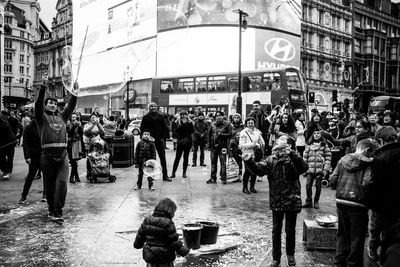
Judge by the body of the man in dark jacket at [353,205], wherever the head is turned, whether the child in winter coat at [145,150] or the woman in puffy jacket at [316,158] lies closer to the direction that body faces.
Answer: the woman in puffy jacket

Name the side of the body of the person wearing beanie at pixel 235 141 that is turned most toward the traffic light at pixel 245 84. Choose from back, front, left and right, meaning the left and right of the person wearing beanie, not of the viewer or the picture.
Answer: back

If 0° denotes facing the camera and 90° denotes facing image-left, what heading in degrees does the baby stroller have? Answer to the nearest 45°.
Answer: approximately 0°

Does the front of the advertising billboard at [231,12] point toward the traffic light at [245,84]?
yes

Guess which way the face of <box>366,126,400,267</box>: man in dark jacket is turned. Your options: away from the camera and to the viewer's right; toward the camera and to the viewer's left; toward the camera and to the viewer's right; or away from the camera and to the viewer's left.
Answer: away from the camera and to the viewer's left

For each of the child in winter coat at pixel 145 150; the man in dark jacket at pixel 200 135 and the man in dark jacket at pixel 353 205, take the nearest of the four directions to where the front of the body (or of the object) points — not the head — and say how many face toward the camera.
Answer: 2

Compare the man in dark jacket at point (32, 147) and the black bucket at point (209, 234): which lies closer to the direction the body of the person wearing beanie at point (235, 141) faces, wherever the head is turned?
the black bucket
